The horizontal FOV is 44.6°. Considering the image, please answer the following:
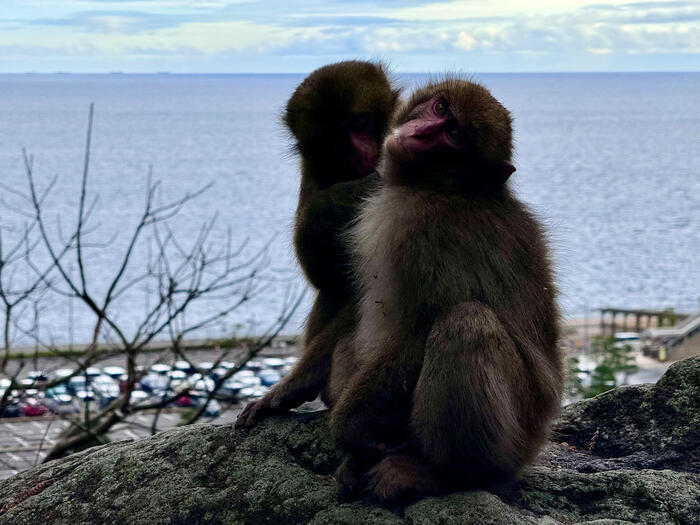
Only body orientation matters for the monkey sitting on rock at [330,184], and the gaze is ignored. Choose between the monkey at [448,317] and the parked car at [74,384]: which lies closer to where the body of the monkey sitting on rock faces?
the monkey

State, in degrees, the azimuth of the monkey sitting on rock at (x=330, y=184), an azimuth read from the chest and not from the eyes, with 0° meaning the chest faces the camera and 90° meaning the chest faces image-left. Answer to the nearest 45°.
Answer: approximately 315°

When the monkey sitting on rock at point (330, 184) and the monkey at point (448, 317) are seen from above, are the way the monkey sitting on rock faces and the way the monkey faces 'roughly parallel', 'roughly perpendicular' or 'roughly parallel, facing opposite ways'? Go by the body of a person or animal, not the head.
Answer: roughly perpendicular

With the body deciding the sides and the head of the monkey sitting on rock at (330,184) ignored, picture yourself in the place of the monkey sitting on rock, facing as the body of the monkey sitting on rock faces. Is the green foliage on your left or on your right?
on your left

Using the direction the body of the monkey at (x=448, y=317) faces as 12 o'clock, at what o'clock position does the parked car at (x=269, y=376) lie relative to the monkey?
The parked car is roughly at 4 o'clock from the monkey.

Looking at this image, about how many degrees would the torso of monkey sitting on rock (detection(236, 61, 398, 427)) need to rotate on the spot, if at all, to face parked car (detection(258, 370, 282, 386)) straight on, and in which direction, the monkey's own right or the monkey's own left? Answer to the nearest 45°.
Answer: approximately 135° to the monkey's own left

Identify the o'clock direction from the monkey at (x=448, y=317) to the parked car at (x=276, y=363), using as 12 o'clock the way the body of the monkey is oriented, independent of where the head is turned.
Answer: The parked car is roughly at 4 o'clock from the monkey.

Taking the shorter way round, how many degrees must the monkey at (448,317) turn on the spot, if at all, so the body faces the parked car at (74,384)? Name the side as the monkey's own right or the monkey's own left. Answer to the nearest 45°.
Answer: approximately 90° to the monkey's own right

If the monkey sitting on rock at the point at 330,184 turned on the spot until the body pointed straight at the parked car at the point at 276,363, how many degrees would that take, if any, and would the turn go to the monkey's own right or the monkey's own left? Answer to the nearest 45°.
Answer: approximately 135° to the monkey's own left
